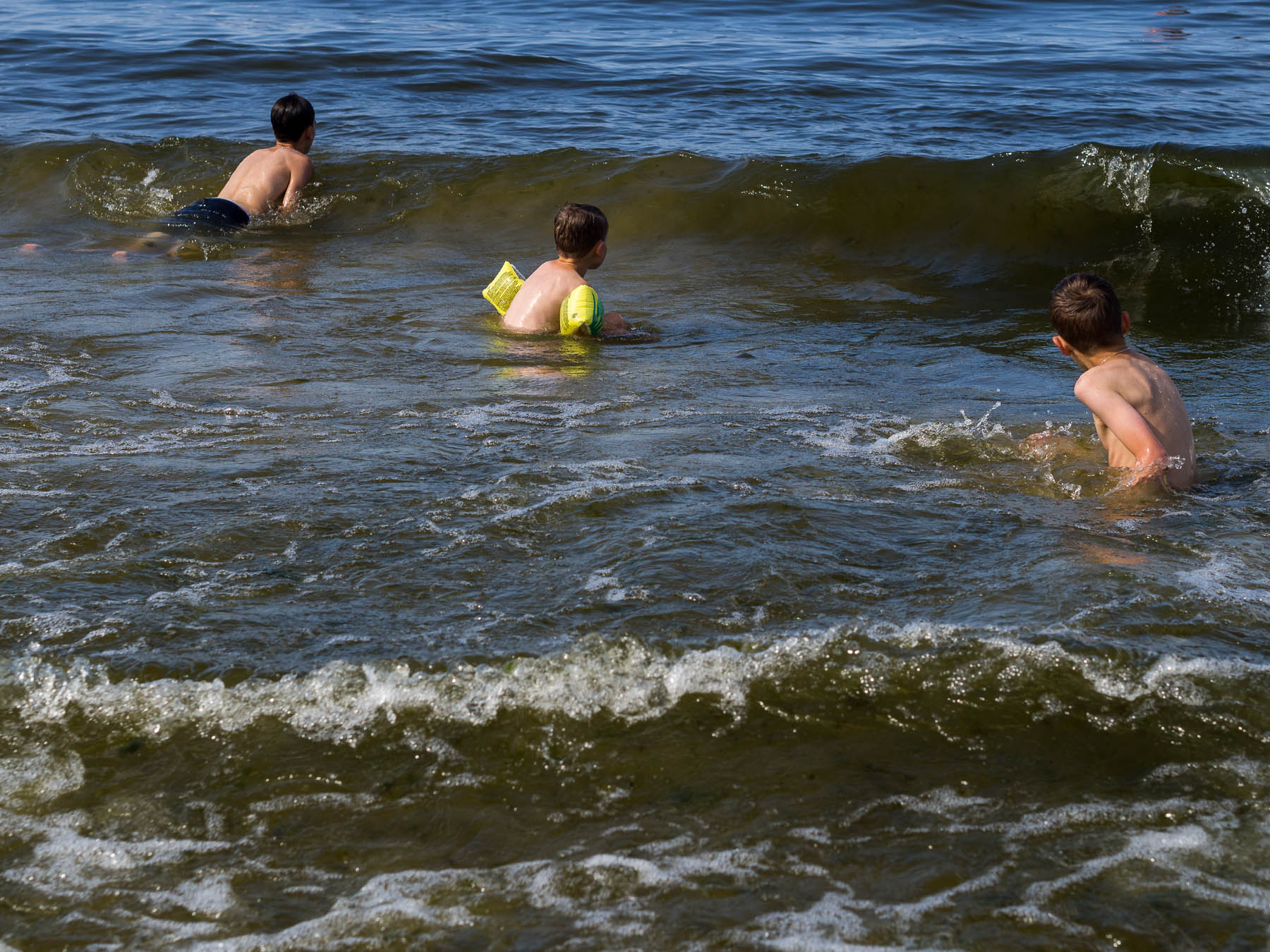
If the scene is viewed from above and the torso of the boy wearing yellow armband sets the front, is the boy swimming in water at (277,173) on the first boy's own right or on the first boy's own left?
on the first boy's own left

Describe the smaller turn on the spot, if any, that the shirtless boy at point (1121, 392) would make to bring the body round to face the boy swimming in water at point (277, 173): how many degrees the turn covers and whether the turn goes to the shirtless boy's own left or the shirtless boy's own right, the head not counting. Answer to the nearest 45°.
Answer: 0° — they already face them

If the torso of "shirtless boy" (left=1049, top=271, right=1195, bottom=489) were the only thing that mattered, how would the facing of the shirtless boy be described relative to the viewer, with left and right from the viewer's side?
facing away from the viewer and to the left of the viewer

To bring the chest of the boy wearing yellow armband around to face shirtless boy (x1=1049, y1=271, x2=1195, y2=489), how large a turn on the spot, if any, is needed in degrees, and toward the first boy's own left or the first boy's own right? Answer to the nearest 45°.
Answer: approximately 90° to the first boy's own right

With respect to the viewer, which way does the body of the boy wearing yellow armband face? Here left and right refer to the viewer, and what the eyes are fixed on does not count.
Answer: facing away from the viewer and to the right of the viewer
